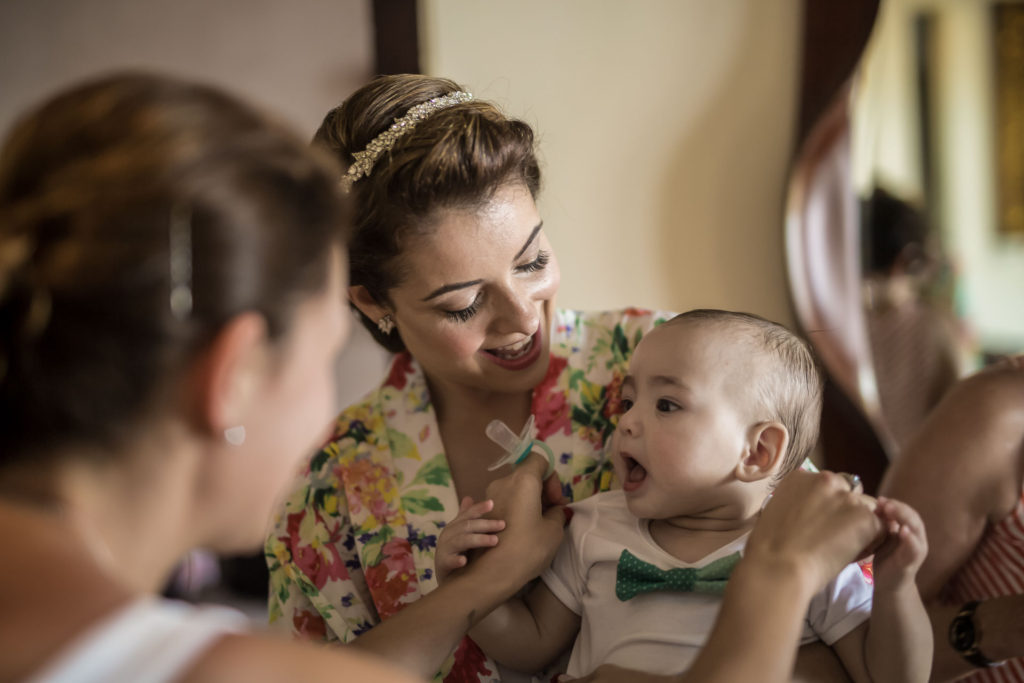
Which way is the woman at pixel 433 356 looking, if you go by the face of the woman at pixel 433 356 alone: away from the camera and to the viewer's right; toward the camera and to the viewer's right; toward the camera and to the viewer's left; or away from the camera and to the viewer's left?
toward the camera and to the viewer's right

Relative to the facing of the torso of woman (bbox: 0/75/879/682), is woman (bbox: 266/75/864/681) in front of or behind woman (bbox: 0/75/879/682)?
in front

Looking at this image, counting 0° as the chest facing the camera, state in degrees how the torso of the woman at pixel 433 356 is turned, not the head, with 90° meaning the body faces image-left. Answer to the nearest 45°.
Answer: approximately 315°

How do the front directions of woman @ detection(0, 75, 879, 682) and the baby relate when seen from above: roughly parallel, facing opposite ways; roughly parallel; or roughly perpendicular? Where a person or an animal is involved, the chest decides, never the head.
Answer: roughly parallel, facing opposite ways

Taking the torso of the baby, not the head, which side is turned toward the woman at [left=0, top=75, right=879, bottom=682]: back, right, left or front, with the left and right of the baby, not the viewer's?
front

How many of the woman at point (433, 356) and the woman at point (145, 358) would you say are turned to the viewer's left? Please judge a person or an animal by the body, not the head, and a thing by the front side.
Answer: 0

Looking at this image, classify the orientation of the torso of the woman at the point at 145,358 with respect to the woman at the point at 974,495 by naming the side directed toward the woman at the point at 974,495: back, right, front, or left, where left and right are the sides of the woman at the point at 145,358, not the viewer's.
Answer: front

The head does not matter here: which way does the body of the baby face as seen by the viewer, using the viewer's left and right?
facing the viewer and to the left of the viewer

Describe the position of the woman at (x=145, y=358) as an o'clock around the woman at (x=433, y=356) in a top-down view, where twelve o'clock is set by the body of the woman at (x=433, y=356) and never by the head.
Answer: the woman at (x=145, y=358) is roughly at 2 o'clock from the woman at (x=433, y=356).

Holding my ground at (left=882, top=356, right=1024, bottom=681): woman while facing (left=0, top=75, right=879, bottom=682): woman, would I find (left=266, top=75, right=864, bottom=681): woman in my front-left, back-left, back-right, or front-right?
front-right

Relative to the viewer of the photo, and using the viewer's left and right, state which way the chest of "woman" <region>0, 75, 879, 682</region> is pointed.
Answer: facing away from the viewer and to the right of the viewer
